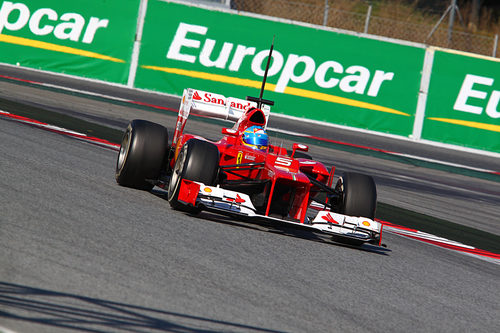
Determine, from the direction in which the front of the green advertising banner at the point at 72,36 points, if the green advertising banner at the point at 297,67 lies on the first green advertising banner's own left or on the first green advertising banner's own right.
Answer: on the first green advertising banner's own left

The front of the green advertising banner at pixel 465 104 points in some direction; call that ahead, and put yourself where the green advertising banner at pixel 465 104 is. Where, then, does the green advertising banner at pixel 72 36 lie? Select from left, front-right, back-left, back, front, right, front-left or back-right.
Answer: right

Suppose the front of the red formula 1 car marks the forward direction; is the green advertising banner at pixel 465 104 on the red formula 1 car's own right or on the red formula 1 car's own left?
on the red formula 1 car's own left

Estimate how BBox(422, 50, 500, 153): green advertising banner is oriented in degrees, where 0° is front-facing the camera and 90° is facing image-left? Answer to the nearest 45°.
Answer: approximately 0°

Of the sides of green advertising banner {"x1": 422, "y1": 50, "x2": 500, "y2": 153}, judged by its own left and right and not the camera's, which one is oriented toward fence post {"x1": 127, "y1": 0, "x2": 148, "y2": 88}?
right

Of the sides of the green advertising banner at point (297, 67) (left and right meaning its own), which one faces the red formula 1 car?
front

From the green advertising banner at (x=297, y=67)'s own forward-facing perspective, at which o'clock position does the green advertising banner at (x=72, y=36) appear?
the green advertising banner at (x=72, y=36) is roughly at 3 o'clock from the green advertising banner at (x=297, y=67).

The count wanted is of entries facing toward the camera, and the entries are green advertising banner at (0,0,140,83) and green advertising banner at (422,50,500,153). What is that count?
2

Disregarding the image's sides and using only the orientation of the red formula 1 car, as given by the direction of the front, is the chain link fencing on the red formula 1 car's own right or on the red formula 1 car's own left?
on the red formula 1 car's own left

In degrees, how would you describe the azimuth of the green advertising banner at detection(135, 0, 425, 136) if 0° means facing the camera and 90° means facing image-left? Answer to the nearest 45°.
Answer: approximately 0°

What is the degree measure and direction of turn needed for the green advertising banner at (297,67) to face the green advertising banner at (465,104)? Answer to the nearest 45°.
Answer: approximately 90° to its left
